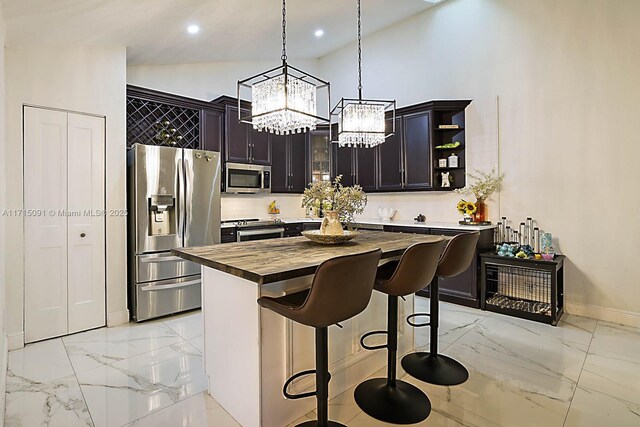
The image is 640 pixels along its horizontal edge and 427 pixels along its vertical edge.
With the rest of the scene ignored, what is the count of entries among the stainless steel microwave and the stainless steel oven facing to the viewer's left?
0

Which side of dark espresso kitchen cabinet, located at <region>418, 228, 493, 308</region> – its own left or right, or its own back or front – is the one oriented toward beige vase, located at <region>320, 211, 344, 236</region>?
front

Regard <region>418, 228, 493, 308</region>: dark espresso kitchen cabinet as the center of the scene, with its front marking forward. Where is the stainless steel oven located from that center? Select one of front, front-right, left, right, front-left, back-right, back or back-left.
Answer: front-right

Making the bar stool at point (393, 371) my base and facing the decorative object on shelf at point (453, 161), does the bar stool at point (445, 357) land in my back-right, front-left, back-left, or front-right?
front-right

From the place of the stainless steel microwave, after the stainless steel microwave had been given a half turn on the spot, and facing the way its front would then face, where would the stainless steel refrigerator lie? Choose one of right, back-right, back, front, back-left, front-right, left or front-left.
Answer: left

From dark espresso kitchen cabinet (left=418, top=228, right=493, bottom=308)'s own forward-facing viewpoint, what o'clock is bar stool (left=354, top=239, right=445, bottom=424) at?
The bar stool is roughly at 11 o'clock from the dark espresso kitchen cabinet.

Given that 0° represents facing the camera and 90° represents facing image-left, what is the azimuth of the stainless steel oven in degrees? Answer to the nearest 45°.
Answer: approximately 315°

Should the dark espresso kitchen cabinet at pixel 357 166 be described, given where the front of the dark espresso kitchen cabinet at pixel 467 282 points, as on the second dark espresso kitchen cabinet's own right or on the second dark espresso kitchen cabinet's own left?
on the second dark espresso kitchen cabinet's own right

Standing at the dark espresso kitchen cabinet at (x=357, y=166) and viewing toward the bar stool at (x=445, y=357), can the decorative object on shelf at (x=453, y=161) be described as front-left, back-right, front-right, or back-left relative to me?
front-left

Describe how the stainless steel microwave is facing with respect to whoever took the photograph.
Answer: facing the viewer and to the right of the viewer

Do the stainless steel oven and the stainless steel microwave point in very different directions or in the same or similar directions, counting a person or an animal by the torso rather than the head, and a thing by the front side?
same or similar directions

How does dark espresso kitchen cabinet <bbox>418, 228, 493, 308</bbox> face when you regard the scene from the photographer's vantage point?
facing the viewer and to the left of the viewer
